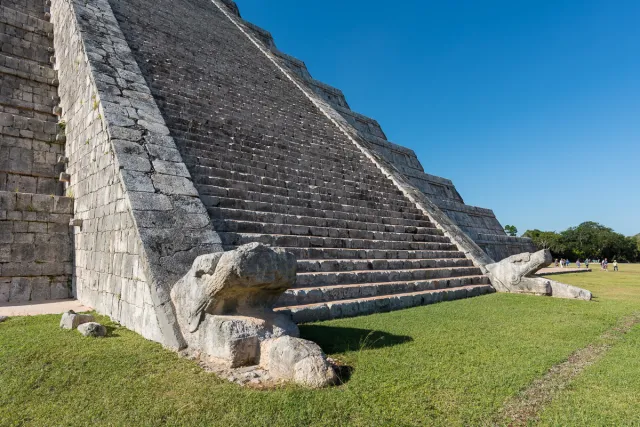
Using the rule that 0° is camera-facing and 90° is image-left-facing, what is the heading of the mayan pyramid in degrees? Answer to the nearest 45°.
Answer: approximately 315°

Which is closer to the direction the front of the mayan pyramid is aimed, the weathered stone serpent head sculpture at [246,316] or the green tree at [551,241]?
the weathered stone serpent head sculpture

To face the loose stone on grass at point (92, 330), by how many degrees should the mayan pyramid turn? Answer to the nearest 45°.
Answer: approximately 45° to its right

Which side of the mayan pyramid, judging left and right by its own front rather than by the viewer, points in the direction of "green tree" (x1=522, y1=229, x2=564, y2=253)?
left
